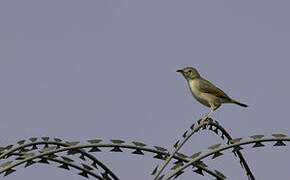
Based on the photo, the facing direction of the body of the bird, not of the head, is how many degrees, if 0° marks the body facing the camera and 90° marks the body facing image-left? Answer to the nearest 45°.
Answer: approximately 90°
